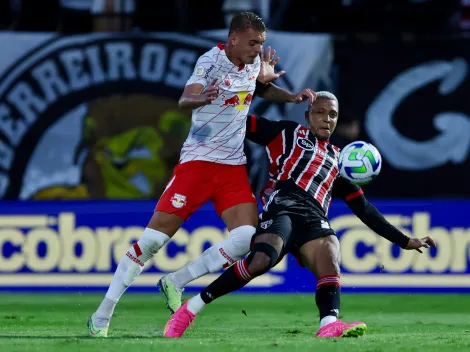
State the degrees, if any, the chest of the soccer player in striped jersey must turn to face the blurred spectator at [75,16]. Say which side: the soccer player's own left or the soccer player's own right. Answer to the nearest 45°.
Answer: approximately 180°

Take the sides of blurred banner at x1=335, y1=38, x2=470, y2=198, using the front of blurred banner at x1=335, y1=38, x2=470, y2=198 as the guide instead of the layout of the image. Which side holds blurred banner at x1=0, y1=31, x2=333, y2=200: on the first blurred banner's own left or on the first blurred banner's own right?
on the first blurred banner's own right

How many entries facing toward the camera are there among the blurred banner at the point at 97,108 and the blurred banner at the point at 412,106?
2

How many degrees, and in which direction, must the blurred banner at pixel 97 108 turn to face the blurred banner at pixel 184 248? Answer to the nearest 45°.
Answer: approximately 45° to its left

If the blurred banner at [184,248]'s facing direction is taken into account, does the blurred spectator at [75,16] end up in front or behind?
behind

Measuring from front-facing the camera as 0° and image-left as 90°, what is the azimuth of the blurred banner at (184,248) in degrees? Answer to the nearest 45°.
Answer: approximately 0°

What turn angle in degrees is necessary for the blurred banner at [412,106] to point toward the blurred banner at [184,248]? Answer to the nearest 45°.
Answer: approximately 45° to its right

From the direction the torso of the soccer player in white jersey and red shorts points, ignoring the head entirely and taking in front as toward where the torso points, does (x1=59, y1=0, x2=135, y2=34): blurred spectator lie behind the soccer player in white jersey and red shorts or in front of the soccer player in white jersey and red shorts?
behind

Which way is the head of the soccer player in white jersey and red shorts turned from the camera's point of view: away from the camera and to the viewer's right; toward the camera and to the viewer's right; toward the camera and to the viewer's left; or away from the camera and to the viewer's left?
toward the camera and to the viewer's right
